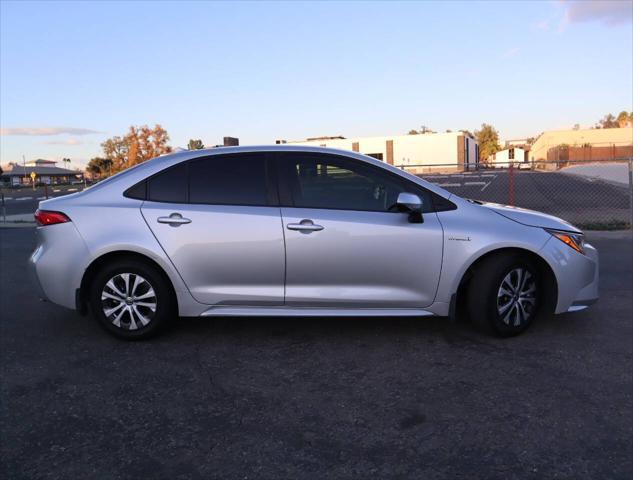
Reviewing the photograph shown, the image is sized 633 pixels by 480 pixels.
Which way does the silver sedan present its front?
to the viewer's right
